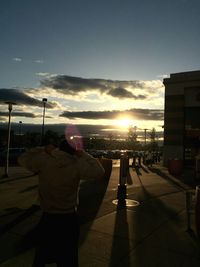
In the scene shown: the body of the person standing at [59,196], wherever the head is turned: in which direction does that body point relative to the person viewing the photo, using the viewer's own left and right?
facing away from the viewer

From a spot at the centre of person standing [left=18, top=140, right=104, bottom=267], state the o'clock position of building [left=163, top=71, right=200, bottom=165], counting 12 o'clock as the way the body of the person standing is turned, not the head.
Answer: The building is roughly at 1 o'clock from the person standing.
